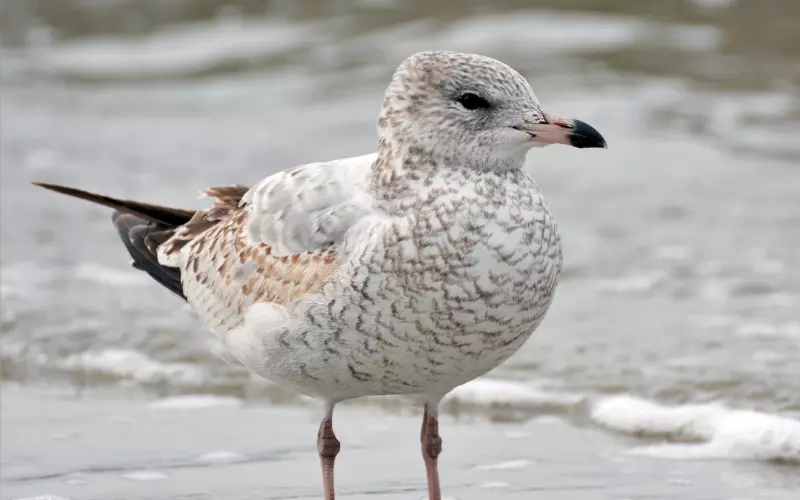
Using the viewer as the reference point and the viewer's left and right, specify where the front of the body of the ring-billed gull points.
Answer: facing the viewer and to the right of the viewer
